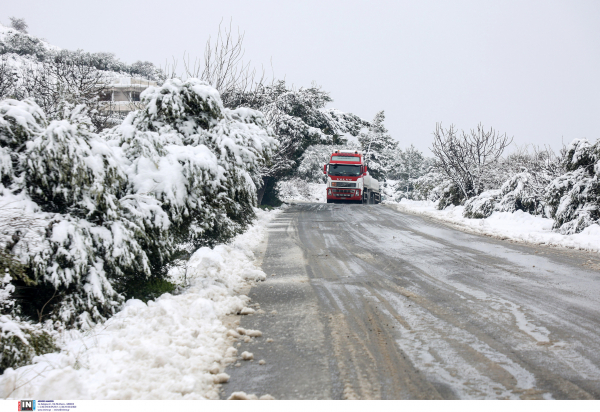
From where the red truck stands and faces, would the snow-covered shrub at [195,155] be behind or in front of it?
in front

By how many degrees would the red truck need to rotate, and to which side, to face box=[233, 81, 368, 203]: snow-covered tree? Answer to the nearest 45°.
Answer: approximately 45° to its right

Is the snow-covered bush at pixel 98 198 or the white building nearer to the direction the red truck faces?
the snow-covered bush

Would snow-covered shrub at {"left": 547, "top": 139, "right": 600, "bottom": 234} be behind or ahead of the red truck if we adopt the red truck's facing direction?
ahead

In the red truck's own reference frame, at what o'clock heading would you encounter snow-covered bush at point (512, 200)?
The snow-covered bush is roughly at 11 o'clock from the red truck.

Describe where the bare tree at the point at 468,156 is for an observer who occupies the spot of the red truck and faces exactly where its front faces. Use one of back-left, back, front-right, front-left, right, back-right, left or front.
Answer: front-left

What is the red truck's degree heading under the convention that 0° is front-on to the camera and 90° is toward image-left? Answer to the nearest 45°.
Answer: approximately 0°
